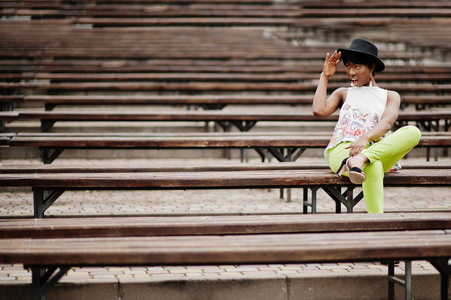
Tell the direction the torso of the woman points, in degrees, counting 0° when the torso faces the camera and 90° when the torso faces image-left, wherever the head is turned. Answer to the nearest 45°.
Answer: approximately 0°

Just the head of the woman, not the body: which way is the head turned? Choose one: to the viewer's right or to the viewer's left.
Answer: to the viewer's left
